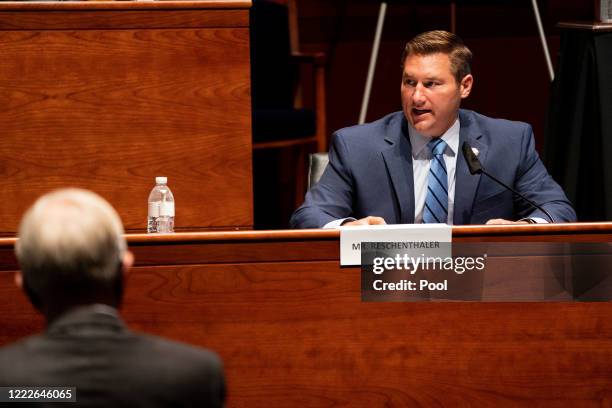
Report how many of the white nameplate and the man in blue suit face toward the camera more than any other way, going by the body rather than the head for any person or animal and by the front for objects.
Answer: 2

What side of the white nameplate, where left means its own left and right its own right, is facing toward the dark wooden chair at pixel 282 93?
back

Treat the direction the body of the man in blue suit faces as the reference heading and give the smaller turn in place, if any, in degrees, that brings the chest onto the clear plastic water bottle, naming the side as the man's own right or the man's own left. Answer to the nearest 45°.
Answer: approximately 45° to the man's own right

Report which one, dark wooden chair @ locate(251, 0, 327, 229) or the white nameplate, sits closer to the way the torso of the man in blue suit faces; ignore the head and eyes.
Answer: the white nameplate

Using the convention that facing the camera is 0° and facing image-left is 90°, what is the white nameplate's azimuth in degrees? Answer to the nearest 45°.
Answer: approximately 0°

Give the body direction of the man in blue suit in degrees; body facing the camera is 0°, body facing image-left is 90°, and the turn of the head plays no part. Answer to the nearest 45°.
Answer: approximately 0°
